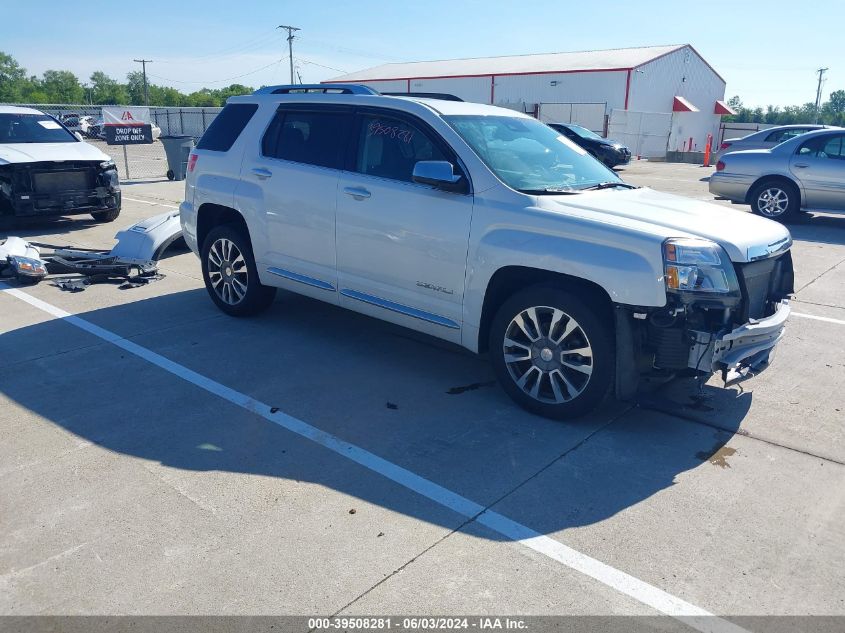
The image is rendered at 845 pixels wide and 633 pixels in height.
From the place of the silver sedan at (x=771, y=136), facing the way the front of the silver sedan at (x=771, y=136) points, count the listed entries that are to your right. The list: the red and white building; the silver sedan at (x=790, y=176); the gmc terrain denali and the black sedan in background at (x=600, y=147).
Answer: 2

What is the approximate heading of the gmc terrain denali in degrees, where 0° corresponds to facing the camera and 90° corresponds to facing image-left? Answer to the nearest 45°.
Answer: approximately 315°

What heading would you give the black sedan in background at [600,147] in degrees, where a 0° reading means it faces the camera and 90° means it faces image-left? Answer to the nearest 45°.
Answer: approximately 315°

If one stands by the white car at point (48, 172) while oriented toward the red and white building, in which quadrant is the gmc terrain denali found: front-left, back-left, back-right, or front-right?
back-right

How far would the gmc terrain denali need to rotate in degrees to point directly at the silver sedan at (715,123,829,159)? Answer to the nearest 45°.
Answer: approximately 90° to its left

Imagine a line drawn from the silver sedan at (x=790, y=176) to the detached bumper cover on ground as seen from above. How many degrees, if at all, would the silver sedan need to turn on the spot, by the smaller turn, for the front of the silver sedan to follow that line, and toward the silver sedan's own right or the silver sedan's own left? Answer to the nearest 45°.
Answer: approximately 135° to the silver sedan's own right

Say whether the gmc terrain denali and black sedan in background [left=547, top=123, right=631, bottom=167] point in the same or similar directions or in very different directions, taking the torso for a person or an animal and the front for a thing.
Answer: same or similar directions

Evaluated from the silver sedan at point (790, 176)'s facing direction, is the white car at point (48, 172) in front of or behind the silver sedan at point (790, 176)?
behind

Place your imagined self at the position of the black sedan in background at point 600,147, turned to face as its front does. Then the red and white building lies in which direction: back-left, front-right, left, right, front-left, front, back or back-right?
back-left

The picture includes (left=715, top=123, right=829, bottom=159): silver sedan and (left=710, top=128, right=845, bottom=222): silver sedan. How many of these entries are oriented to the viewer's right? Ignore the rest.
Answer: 2

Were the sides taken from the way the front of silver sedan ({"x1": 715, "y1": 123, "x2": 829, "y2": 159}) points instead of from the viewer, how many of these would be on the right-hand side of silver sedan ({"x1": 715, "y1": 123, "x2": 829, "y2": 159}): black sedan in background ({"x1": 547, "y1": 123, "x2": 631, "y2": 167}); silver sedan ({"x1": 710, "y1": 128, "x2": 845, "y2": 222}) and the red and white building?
1

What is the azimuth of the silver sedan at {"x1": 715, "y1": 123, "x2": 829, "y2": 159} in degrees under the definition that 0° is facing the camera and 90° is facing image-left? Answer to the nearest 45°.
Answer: approximately 270°

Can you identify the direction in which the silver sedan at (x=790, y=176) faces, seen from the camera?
facing to the right of the viewer

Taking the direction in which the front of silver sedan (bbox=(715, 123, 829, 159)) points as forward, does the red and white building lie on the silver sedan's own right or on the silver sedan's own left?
on the silver sedan's own left

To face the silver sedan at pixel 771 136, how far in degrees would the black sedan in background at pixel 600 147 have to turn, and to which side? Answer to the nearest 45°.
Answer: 0° — it already faces it

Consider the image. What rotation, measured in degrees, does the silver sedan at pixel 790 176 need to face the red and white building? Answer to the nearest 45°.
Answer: approximately 90° to its left
